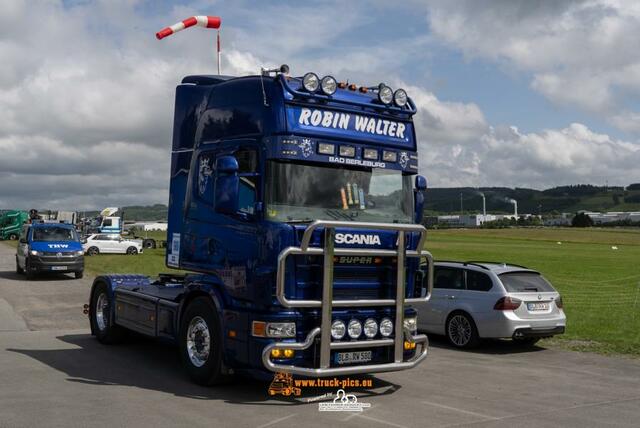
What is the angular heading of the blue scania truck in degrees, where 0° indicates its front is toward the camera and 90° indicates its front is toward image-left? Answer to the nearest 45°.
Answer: approximately 315°

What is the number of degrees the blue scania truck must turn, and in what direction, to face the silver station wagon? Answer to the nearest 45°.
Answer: approximately 90° to its left

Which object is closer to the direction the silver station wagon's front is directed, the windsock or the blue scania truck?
the windsock

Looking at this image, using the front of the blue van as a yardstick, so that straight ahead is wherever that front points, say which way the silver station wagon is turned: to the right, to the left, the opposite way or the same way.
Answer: the opposite way

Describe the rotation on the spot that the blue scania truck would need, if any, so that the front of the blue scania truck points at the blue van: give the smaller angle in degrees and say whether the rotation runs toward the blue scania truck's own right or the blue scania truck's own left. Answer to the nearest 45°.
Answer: approximately 180°

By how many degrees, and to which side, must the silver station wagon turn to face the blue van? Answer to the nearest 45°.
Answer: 0° — it already faces it

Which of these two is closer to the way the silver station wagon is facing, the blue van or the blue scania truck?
the blue van

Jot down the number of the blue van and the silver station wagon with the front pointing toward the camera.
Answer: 1

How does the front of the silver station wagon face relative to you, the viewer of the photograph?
facing away from the viewer and to the left of the viewer

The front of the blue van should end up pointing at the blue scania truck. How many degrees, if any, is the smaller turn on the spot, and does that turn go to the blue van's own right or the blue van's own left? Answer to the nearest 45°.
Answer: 0° — it already faces it

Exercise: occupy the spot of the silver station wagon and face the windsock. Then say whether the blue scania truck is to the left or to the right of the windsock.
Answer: left

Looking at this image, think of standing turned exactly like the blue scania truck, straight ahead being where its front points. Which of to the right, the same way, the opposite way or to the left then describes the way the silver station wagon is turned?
the opposite way

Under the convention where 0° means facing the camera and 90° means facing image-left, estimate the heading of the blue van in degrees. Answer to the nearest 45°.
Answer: approximately 0°
